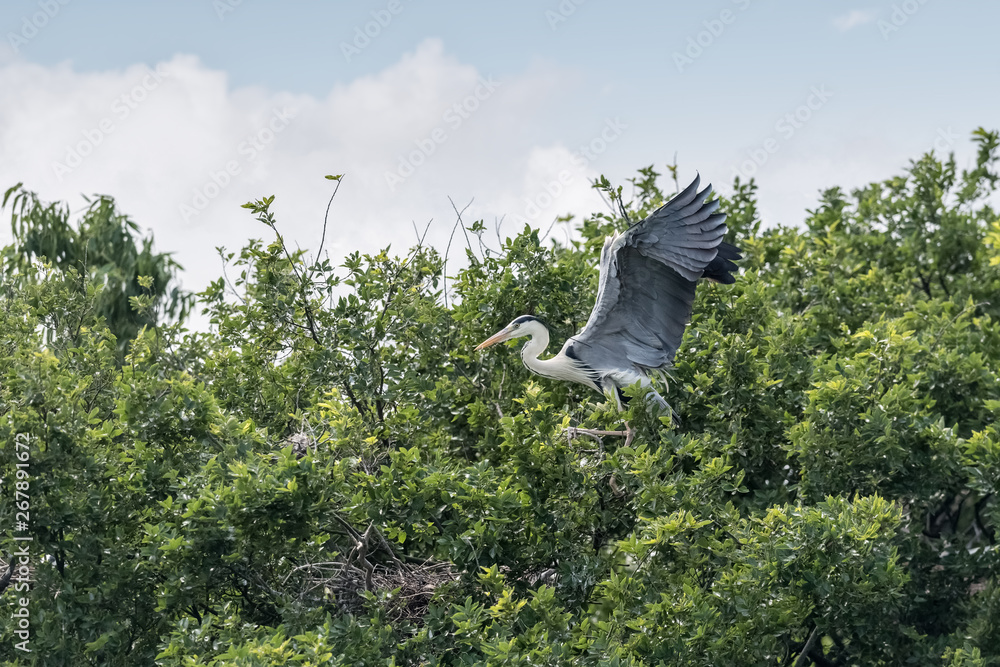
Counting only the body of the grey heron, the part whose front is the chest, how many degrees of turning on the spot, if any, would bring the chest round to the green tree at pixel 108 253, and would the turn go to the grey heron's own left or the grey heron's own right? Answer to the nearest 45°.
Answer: approximately 45° to the grey heron's own right

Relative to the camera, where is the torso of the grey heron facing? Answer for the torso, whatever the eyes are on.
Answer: to the viewer's left
